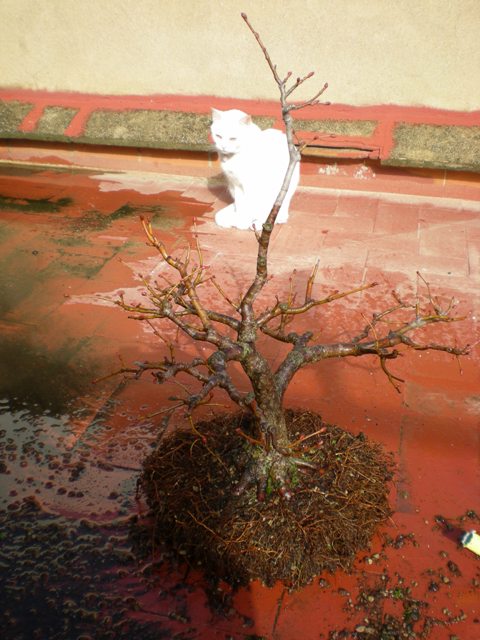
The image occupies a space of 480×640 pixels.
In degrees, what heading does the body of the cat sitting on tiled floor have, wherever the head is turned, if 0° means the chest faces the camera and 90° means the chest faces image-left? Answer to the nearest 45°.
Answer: approximately 45°

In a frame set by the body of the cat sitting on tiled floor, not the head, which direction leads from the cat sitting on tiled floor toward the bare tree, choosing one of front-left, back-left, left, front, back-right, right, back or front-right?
front-left
